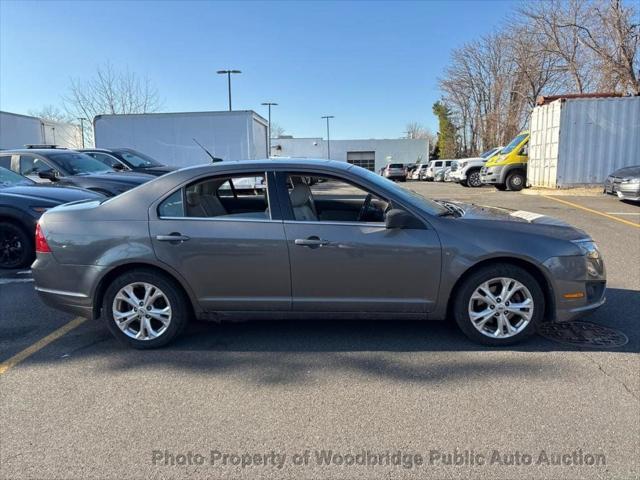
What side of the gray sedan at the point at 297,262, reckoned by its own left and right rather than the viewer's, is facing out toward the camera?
right

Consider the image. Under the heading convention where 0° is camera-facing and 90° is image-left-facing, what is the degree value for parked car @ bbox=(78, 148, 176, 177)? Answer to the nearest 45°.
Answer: approximately 315°

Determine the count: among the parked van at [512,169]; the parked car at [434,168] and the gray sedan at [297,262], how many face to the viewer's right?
1

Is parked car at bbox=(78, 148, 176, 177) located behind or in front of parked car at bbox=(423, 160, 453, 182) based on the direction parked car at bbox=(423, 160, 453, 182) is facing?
in front

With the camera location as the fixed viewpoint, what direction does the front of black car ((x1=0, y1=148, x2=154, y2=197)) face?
facing the viewer and to the right of the viewer

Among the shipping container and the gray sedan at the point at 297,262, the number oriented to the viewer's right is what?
1

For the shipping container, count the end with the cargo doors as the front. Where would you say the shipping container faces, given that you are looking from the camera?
facing the viewer and to the left of the viewer

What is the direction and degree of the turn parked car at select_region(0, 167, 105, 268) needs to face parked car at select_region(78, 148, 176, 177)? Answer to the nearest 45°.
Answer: approximately 135° to its left

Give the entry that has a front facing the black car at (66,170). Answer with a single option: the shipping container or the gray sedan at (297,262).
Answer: the shipping container

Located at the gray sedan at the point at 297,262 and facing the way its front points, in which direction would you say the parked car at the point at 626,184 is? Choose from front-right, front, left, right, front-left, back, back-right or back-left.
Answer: front-left

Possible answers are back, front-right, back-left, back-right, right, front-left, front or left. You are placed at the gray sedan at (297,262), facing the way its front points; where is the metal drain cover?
front

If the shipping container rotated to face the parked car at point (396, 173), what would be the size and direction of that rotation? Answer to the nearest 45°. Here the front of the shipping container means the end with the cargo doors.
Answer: approximately 90° to its right

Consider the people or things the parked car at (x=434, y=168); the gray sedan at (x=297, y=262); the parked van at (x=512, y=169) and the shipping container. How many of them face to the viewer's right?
1

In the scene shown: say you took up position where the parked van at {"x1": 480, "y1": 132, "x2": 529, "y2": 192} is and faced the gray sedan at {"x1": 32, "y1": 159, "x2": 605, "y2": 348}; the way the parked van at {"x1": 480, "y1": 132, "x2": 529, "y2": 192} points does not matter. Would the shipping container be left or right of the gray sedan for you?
left

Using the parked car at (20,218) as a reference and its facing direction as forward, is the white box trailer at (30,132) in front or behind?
behind

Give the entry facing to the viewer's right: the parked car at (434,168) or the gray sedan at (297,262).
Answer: the gray sedan
